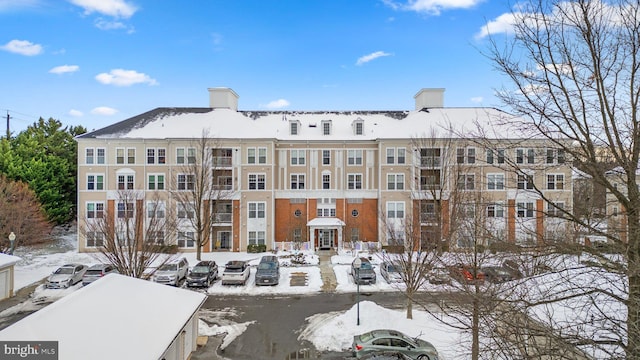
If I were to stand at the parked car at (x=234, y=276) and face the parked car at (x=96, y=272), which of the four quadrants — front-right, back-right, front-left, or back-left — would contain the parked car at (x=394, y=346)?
back-left

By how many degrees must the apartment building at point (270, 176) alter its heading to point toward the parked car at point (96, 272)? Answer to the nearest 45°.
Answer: approximately 45° to its right

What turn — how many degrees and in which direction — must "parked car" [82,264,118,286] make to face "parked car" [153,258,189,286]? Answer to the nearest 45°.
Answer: approximately 90° to its right

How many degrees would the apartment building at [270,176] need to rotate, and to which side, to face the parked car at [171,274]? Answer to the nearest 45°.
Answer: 0° — it already faces it

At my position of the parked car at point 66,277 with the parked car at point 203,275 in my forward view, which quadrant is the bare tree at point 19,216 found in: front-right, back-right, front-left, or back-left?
back-left

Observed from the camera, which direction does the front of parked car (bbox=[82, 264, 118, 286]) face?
facing away from the viewer and to the right of the viewer

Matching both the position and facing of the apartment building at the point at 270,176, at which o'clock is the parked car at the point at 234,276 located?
The parked car is roughly at 12 o'clock from the apartment building.
